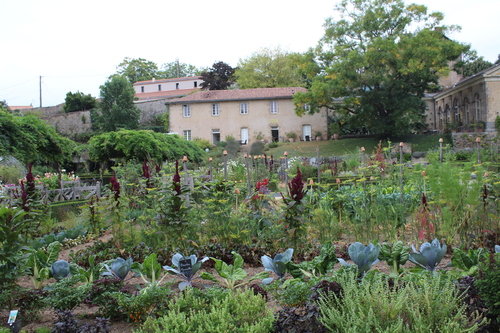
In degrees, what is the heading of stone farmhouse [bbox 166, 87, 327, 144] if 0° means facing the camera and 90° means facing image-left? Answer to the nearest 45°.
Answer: approximately 0°

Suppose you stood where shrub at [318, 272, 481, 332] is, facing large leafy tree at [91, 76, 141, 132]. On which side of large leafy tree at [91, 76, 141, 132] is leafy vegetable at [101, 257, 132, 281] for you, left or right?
left

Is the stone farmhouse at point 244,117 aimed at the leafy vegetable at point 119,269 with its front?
yes

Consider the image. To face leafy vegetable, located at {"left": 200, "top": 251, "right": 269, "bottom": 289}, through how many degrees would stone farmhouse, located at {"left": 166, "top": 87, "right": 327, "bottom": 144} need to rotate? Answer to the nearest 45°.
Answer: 0° — it already faces it

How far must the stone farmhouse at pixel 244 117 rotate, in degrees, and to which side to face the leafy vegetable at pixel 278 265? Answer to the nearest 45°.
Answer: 0° — it already faces it

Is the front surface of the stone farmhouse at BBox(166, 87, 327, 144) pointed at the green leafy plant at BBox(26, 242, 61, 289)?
yes

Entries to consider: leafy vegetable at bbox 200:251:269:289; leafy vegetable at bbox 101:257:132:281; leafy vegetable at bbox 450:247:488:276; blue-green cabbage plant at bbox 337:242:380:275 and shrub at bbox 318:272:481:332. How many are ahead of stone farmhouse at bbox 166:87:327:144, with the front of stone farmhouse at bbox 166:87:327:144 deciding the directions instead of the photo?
5

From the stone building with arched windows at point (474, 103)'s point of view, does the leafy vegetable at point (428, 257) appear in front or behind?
in front

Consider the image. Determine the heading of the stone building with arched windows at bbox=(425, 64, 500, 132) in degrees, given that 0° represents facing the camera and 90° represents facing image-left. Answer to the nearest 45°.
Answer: approximately 45°

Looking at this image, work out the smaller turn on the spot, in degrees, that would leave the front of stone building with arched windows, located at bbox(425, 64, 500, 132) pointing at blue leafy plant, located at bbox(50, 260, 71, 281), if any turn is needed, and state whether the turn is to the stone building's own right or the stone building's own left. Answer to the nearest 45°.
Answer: approximately 45° to the stone building's own left

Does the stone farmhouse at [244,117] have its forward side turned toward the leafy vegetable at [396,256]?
yes

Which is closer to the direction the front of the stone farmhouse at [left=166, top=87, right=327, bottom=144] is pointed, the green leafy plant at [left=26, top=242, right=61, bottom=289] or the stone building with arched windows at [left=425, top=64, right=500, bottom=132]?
the green leafy plant
